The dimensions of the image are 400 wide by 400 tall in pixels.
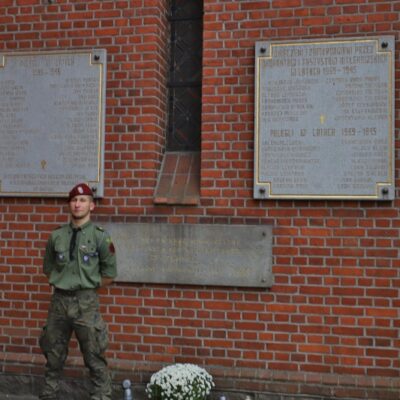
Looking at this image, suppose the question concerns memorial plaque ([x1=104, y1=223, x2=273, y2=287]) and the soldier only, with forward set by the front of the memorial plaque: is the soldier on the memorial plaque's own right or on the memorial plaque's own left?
on the memorial plaque's own right

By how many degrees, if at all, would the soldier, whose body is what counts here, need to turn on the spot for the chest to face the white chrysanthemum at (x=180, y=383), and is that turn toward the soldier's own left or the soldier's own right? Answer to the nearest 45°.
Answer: approximately 90° to the soldier's own left

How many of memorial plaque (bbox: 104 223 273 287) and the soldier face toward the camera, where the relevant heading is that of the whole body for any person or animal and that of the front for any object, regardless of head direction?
2

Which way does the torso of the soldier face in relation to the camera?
toward the camera

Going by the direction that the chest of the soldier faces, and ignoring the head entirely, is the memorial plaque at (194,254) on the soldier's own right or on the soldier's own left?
on the soldier's own left
